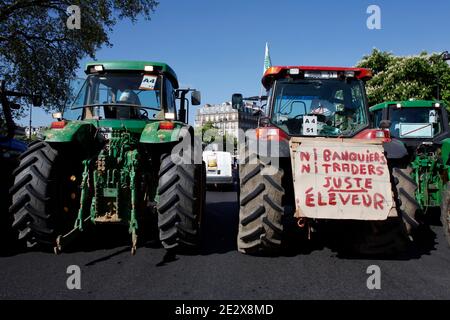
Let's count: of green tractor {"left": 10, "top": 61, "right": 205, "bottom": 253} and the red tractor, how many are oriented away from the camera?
2

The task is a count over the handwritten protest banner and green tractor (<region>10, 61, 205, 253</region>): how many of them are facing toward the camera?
1

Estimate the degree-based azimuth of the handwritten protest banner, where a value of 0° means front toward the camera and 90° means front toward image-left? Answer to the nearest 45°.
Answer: approximately 0°

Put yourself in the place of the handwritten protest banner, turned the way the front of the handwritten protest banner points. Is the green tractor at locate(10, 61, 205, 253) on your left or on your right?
on your right

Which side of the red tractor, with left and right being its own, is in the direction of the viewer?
back

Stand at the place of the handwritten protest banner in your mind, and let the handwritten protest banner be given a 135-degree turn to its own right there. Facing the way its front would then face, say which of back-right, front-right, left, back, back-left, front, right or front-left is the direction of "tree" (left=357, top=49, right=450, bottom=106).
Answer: front-right

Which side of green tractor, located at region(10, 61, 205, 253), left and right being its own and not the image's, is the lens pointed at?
back
